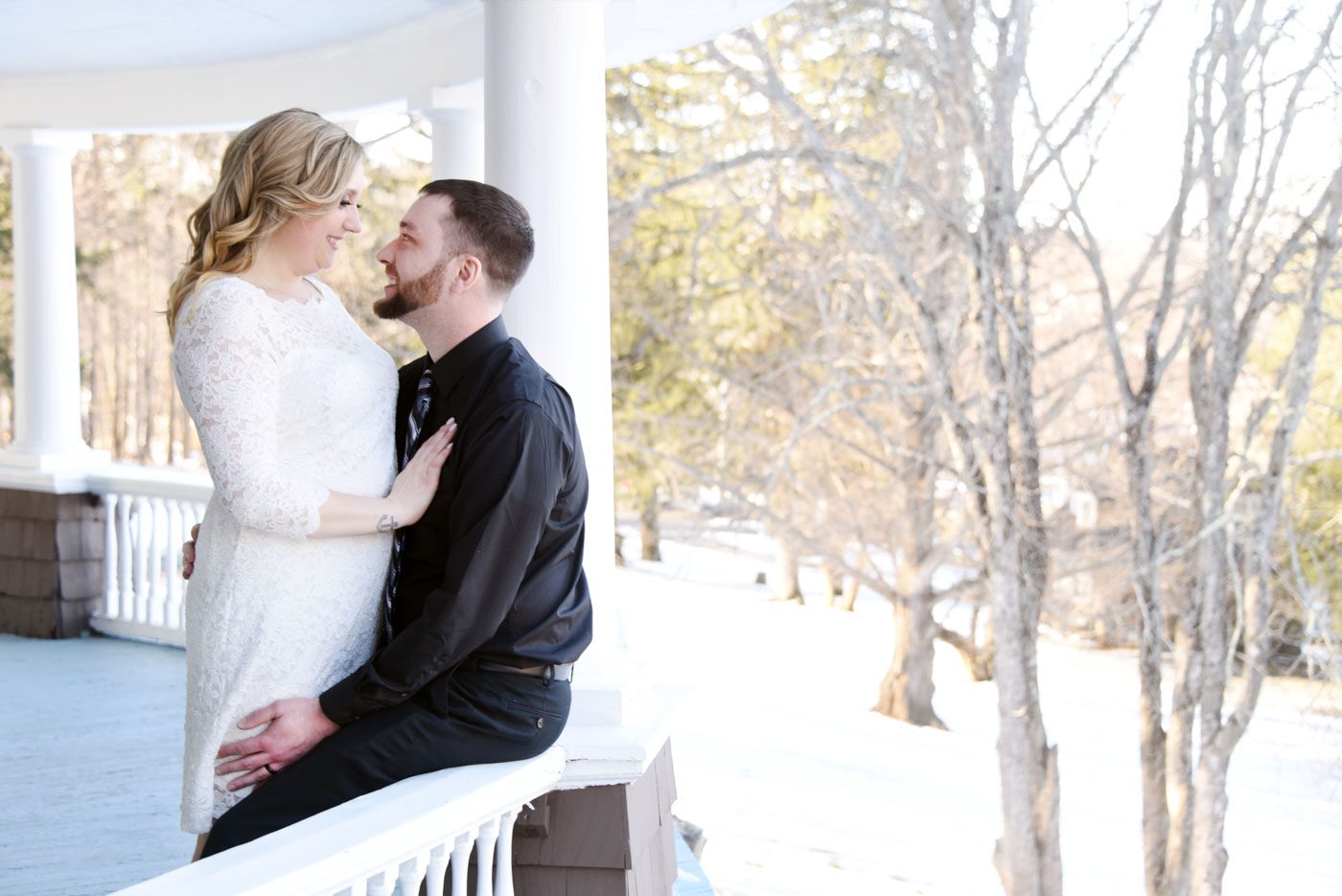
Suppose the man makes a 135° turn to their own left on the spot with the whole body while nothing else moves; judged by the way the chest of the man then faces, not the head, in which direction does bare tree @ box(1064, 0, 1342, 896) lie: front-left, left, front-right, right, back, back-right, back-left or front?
left

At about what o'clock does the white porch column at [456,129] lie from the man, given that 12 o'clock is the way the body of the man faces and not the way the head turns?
The white porch column is roughly at 3 o'clock from the man.

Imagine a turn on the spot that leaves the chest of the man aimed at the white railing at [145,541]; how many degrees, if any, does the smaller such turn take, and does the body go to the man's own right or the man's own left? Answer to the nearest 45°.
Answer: approximately 90° to the man's own right

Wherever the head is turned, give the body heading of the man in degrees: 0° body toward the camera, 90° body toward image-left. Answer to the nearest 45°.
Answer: approximately 90°

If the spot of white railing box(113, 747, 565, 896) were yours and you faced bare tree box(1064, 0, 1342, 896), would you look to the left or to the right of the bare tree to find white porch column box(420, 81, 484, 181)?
left

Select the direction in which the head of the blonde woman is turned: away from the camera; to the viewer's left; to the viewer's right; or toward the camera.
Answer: to the viewer's right

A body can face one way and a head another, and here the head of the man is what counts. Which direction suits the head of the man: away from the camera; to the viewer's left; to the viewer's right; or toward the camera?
to the viewer's left

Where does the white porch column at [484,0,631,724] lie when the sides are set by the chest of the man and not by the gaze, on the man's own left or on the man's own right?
on the man's own right
